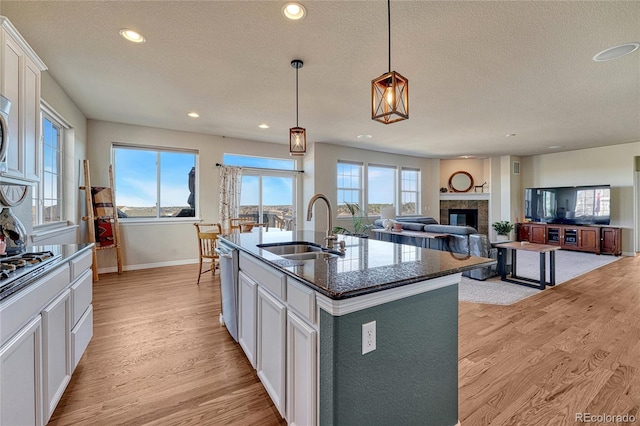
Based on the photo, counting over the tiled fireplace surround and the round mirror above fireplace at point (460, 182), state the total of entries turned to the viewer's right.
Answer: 0

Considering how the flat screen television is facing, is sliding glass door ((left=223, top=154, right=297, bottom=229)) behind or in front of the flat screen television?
in front

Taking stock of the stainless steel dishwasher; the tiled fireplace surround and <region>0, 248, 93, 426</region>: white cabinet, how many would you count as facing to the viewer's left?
1

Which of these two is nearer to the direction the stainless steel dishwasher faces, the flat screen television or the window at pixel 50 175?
the window

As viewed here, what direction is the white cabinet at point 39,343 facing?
to the viewer's right

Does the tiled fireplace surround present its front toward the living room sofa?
yes

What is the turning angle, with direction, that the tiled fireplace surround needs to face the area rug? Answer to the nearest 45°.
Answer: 0° — it already faces it

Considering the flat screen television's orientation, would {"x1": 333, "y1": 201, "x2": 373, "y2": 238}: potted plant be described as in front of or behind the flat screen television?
in front

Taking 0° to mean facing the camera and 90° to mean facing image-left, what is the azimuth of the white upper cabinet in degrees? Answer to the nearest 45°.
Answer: approximately 270°

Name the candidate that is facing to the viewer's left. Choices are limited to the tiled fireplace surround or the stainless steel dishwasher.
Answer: the stainless steel dishwasher
